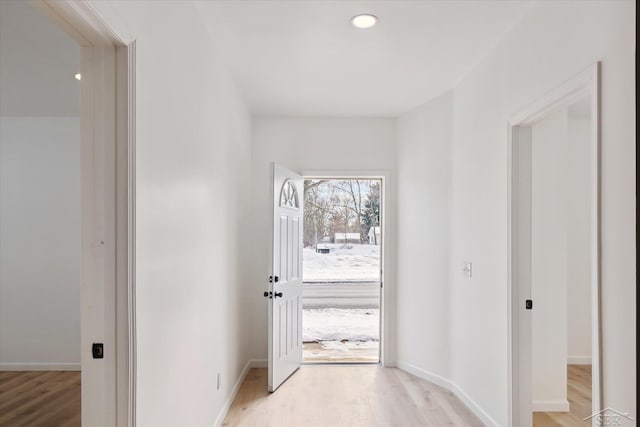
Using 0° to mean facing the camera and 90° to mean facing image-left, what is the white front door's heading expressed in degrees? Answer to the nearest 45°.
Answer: approximately 315°
